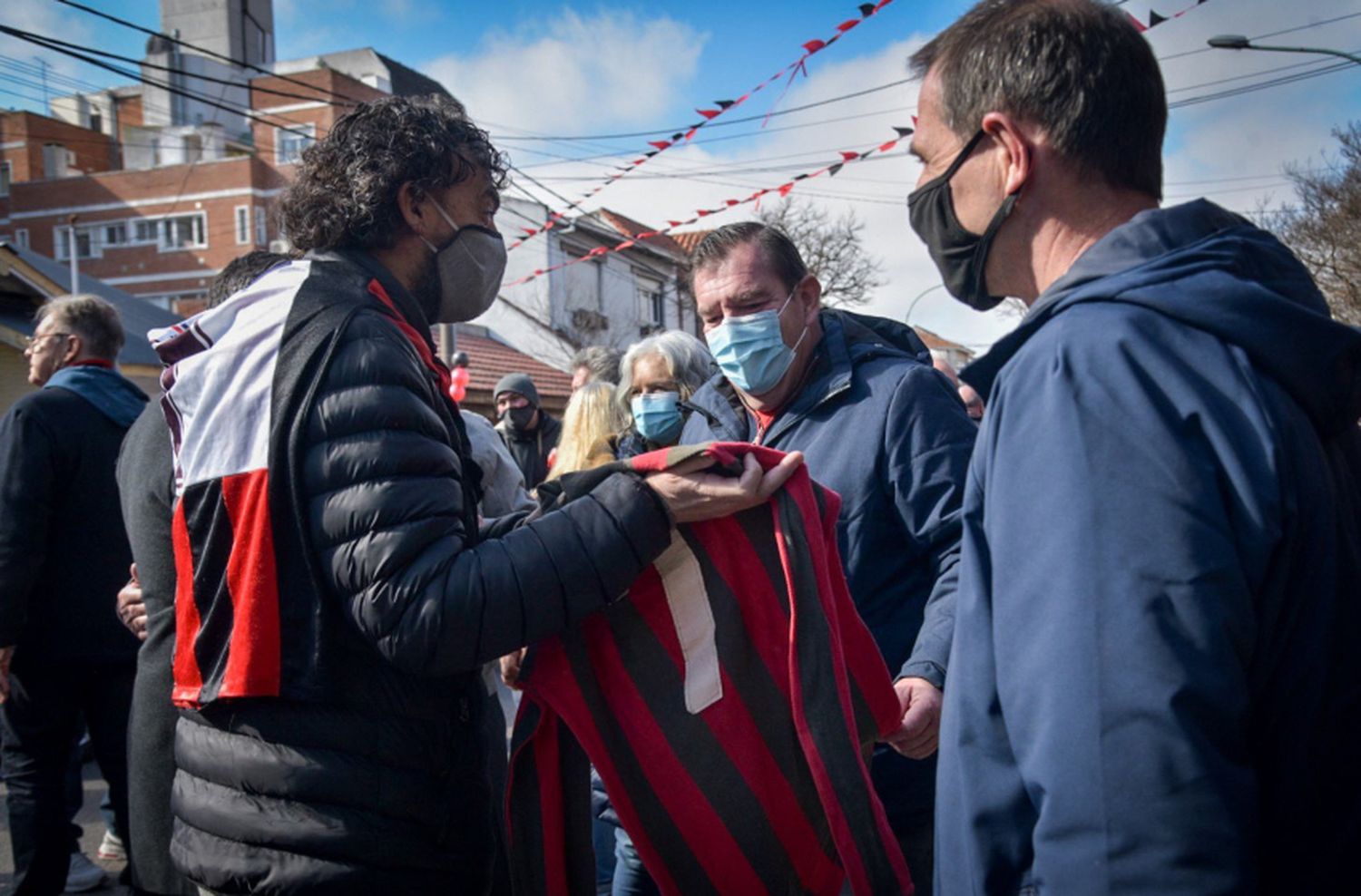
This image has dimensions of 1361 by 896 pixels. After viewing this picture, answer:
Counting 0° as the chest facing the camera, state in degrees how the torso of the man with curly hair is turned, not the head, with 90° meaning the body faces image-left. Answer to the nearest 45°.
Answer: approximately 270°

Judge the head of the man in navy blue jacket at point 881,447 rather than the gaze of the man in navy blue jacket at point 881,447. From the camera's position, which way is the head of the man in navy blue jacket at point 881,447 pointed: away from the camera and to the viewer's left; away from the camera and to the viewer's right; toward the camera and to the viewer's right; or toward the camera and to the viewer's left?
toward the camera and to the viewer's left

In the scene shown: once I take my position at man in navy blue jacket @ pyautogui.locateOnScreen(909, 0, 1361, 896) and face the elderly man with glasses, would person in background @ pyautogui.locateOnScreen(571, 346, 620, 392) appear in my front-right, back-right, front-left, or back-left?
front-right

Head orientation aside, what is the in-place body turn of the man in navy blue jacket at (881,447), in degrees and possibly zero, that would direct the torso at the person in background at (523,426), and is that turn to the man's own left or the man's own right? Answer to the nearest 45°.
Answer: approximately 90° to the man's own right

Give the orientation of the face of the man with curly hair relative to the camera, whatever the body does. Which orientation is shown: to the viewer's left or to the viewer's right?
to the viewer's right

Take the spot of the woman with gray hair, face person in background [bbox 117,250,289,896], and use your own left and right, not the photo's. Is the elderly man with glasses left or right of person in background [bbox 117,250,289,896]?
right

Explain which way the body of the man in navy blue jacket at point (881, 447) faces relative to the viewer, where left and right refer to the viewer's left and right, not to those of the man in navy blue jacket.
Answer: facing the viewer and to the left of the viewer

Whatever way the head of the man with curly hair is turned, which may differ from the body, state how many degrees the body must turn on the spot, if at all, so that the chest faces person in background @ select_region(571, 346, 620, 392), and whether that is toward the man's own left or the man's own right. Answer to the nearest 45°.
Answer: approximately 90° to the man's own left

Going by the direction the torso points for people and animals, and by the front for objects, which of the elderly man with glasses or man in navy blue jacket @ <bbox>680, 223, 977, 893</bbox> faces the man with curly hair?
the man in navy blue jacket
